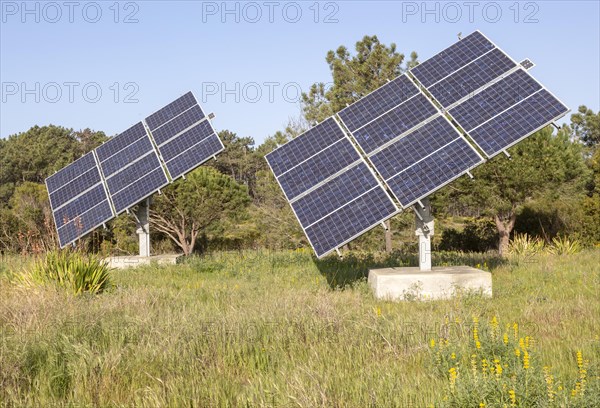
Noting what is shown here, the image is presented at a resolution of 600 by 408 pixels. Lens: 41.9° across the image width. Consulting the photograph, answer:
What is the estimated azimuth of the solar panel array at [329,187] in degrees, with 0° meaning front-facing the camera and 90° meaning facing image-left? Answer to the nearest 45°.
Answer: approximately 45°

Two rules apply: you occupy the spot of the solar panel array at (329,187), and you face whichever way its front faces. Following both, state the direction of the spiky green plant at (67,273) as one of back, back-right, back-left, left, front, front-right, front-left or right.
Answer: front-right

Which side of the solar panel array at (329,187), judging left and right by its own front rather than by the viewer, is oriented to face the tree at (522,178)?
back

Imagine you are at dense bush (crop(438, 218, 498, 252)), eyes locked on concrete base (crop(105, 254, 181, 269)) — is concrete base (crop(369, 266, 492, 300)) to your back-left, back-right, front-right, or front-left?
front-left

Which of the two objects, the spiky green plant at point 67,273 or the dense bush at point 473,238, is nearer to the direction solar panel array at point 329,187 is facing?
the spiky green plant
